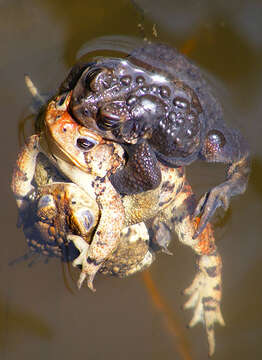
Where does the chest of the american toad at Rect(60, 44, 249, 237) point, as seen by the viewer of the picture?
to the viewer's left
